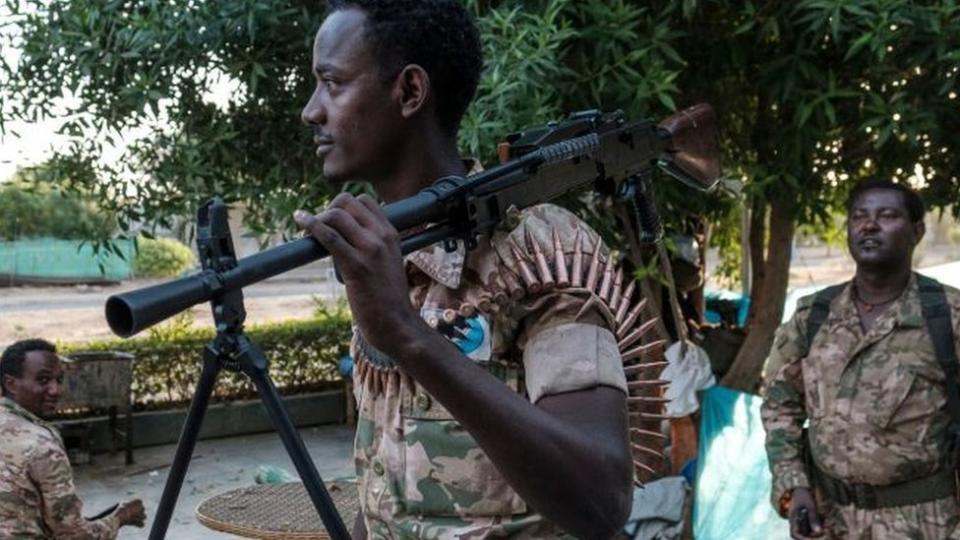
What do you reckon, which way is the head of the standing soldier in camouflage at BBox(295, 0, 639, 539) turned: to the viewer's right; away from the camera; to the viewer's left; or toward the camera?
to the viewer's left

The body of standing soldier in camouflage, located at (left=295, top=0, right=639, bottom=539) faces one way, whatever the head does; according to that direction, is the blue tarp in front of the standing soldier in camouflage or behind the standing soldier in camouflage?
behind

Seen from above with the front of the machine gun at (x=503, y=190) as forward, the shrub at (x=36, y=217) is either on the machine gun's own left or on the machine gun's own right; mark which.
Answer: on the machine gun's own right

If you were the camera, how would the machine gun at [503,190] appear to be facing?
facing the viewer and to the left of the viewer

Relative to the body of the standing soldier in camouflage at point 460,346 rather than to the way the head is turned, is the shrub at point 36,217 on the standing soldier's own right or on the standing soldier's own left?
on the standing soldier's own right

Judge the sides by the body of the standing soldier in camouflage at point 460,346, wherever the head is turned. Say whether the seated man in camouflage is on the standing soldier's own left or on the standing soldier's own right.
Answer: on the standing soldier's own right

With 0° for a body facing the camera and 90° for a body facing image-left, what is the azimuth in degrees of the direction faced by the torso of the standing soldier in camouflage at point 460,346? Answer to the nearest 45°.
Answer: approximately 45°

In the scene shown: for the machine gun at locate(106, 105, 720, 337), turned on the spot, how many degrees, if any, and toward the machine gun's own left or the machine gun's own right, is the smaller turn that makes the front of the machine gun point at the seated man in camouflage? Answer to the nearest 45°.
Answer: approximately 90° to the machine gun's own right

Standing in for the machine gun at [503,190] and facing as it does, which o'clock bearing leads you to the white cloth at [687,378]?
The white cloth is roughly at 5 o'clock from the machine gun.
